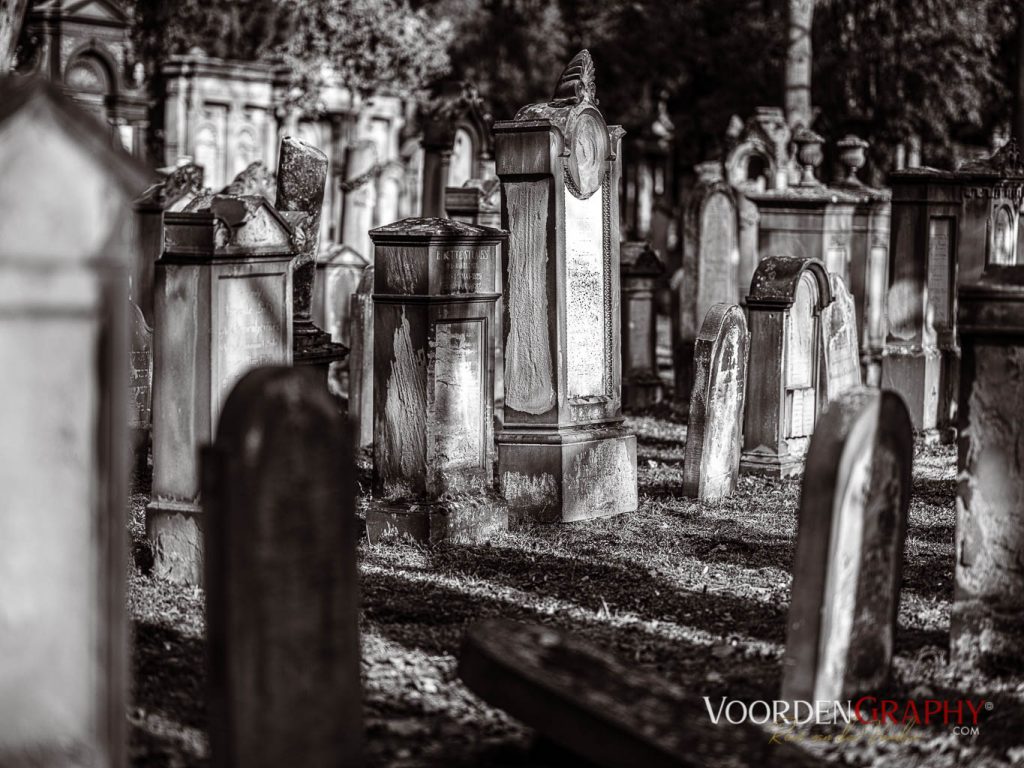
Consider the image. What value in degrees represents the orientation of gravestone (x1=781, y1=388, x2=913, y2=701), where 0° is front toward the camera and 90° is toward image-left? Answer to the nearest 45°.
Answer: approximately 315°

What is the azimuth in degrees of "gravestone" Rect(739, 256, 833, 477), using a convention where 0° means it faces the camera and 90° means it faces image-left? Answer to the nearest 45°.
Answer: approximately 315°

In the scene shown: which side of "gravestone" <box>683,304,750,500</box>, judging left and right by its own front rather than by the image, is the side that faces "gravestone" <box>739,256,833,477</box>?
left

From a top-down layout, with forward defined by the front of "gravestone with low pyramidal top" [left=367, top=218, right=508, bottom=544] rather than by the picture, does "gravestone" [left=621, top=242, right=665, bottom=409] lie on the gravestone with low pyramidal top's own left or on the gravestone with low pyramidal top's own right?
on the gravestone with low pyramidal top's own left

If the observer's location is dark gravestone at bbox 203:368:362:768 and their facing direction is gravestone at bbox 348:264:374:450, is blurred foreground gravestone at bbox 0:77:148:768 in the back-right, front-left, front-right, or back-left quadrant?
back-left

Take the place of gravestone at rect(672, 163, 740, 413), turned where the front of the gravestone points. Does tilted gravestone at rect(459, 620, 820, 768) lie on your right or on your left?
on your right

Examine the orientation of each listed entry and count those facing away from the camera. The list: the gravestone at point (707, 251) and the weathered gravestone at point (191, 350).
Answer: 0

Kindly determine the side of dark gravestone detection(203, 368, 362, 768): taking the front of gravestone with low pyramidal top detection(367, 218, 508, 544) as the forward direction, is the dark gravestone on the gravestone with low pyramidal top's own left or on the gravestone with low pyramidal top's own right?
on the gravestone with low pyramidal top's own right

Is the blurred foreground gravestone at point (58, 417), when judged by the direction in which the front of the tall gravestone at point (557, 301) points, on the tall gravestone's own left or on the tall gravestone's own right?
on the tall gravestone's own right

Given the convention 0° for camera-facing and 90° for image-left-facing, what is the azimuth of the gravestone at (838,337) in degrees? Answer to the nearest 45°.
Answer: approximately 315°

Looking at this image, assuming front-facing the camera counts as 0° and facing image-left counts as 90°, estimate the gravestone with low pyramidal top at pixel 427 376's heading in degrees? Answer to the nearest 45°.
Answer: approximately 315°

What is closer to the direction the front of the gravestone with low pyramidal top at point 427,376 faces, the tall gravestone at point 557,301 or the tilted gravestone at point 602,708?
the tilted gravestone

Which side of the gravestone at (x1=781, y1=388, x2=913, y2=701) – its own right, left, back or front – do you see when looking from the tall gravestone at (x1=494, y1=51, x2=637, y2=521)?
back
